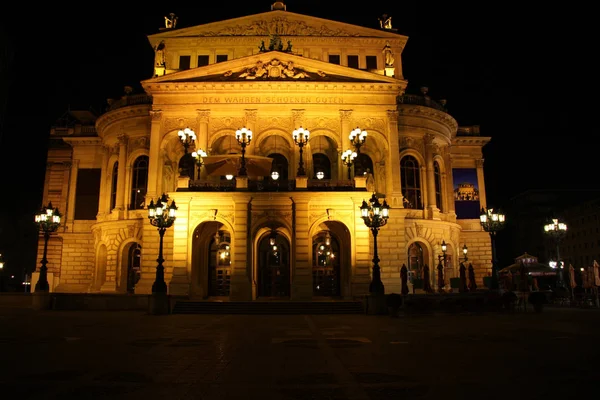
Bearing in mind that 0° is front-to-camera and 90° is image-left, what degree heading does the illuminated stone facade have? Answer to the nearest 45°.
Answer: approximately 0°

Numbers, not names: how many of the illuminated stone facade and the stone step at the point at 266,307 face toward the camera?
2

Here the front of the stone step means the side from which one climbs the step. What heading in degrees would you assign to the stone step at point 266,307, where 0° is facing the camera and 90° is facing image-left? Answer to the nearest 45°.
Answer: approximately 0°
